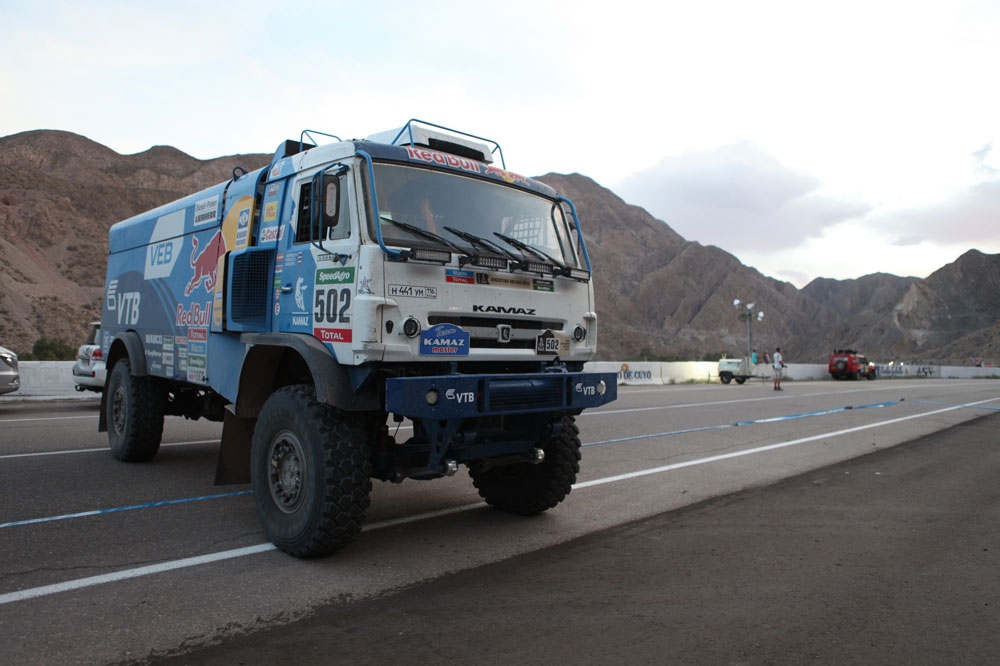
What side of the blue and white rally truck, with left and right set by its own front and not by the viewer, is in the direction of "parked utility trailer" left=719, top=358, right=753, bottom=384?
left

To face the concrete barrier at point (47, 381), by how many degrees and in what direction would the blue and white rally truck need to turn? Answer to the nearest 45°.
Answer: approximately 180°

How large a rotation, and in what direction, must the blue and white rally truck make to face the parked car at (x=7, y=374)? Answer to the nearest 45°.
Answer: approximately 180°

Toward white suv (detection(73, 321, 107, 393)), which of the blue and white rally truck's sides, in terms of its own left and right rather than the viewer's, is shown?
back

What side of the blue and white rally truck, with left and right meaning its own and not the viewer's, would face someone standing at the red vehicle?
left

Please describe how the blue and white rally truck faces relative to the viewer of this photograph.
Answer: facing the viewer and to the right of the viewer

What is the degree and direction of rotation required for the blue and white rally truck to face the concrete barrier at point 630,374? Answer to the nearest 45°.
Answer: approximately 90° to its left
